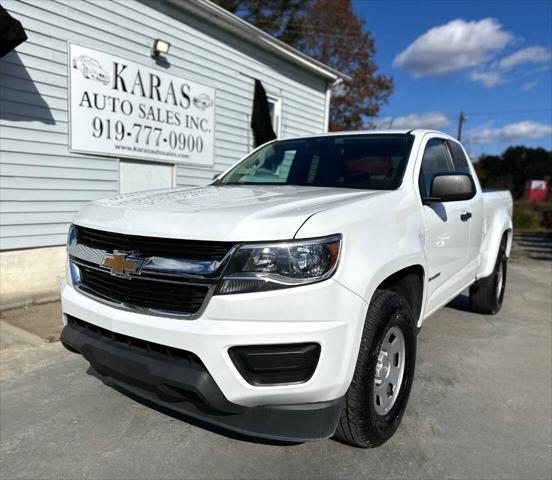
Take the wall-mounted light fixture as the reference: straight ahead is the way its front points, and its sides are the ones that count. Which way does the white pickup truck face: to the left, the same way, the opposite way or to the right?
to the right

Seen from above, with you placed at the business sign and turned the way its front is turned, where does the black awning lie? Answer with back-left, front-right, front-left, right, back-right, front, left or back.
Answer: right

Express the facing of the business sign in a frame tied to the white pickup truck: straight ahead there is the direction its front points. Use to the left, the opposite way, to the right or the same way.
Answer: to the left

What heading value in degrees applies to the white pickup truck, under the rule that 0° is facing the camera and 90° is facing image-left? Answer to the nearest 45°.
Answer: approximately 45°

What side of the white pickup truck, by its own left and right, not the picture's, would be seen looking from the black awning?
right

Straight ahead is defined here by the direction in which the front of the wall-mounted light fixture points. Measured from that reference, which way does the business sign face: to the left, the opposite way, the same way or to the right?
the same way

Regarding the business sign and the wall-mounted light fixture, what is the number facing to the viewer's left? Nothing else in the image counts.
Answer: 0

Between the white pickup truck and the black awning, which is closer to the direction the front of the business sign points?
the white pickup truck

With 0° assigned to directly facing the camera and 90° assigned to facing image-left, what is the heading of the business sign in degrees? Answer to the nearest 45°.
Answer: approximately 315°

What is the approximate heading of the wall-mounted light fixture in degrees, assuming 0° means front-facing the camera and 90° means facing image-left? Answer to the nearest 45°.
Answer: approximately 315°

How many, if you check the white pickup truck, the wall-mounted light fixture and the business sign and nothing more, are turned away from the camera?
0

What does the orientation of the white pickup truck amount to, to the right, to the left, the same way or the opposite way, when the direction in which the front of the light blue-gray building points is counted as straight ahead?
to the right

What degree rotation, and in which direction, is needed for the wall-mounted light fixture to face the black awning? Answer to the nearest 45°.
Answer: approximately 90° to its right

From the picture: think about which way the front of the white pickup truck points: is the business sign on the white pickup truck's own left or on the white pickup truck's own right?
on the white pickup truck's own right
